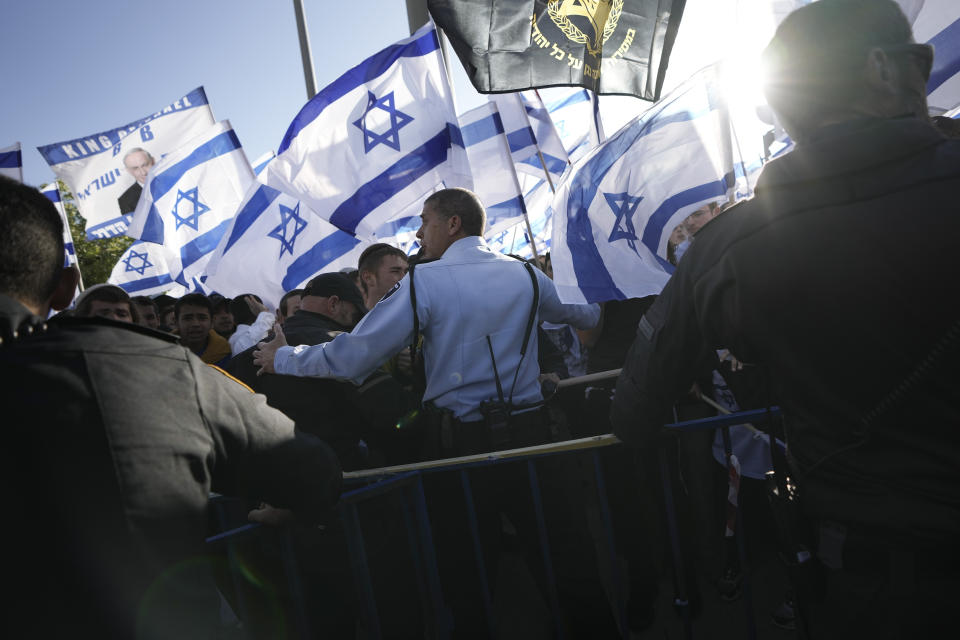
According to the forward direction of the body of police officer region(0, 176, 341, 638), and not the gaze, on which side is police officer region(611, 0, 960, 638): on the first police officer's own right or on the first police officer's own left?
on the first police officer's own right

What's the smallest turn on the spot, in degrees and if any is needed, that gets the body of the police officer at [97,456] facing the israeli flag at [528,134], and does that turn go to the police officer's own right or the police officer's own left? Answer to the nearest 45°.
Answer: approximately 45° to the police officer's own right

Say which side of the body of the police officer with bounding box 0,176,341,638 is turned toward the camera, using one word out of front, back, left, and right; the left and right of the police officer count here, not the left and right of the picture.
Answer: back

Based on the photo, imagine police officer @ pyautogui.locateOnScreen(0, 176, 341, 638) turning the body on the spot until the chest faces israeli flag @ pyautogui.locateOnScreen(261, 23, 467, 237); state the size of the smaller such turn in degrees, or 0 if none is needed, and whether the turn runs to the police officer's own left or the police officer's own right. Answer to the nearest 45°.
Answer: approximately 45° to the police officer's own right

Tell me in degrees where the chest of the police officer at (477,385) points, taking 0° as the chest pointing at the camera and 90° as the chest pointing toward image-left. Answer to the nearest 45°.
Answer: approximately 180°

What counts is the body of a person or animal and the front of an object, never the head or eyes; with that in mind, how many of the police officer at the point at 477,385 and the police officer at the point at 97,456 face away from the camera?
2

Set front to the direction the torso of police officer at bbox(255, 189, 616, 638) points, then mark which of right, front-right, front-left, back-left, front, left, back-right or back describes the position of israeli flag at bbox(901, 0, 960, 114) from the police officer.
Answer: right

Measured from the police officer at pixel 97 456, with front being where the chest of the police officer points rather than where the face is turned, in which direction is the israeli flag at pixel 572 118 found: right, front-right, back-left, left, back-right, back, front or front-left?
front-right

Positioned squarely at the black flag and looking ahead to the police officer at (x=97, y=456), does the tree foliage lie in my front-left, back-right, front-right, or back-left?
back-right
